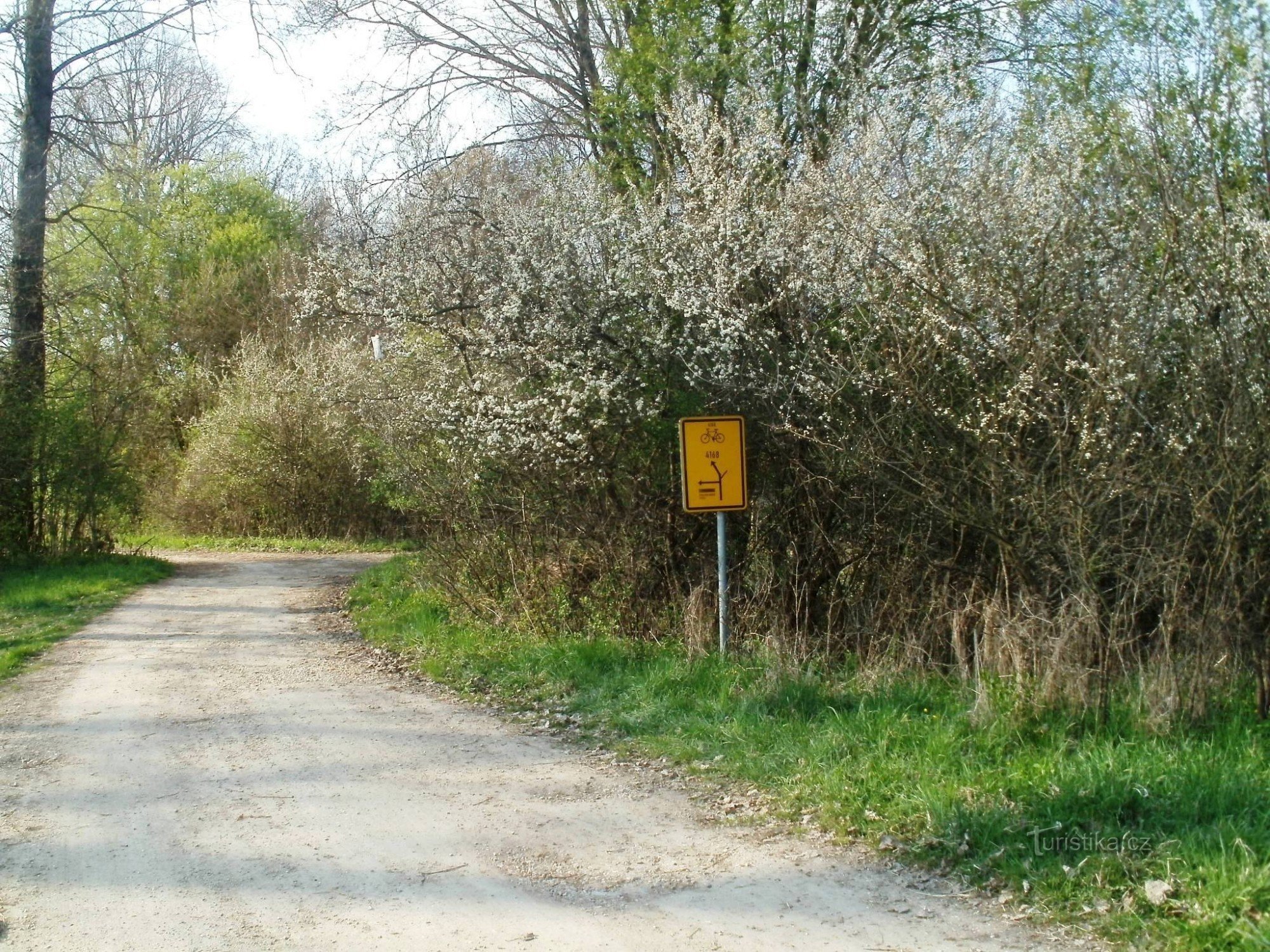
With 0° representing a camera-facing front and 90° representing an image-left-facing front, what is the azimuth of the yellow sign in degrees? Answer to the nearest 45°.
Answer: approximately 0°

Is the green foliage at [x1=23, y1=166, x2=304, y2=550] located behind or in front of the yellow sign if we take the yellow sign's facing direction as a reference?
behind
